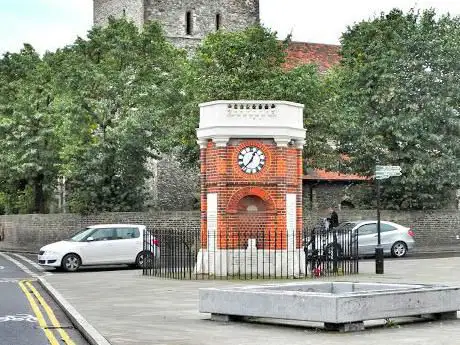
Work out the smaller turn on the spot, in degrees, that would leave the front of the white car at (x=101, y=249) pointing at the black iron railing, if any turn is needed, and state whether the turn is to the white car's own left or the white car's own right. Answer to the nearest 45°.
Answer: approximately 135° to the white car's own left

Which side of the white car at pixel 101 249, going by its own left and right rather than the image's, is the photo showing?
left

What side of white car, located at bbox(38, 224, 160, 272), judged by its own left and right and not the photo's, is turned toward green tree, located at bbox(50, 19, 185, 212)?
right

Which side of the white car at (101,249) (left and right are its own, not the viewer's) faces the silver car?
back

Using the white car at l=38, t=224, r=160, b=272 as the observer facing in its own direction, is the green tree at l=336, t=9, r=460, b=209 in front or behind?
behind
